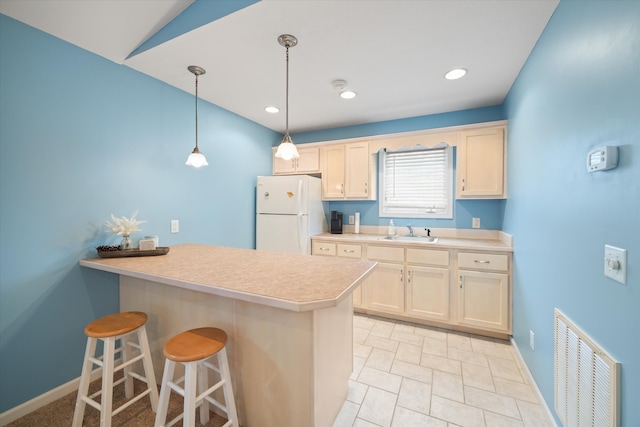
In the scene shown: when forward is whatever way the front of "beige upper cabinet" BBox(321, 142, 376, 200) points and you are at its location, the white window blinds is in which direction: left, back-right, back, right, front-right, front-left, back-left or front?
left

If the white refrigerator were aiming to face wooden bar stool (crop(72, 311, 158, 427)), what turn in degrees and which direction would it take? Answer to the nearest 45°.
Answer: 0° — it already faces it

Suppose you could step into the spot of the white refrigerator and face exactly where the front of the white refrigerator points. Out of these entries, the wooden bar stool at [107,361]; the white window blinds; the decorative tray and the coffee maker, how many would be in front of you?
2

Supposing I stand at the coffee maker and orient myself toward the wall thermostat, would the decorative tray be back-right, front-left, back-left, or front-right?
front-right

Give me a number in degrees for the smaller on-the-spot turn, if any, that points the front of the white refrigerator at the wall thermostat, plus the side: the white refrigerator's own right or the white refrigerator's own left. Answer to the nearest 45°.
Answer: approximately 90° to the white refrigerator's own left

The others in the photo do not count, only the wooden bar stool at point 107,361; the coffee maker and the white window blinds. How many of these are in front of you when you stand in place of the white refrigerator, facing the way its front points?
1

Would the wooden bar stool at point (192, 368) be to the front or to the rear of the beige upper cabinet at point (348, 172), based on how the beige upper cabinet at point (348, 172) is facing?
to the front

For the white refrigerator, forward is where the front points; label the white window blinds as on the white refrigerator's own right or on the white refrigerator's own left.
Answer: on the white refrigerator's own left

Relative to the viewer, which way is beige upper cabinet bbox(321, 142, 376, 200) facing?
toward the camera

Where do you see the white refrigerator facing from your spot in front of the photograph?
facing the viewer and to the left of the viewer

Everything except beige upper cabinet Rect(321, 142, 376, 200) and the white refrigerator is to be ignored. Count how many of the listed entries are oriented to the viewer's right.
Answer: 0

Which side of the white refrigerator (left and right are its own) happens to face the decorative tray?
front
